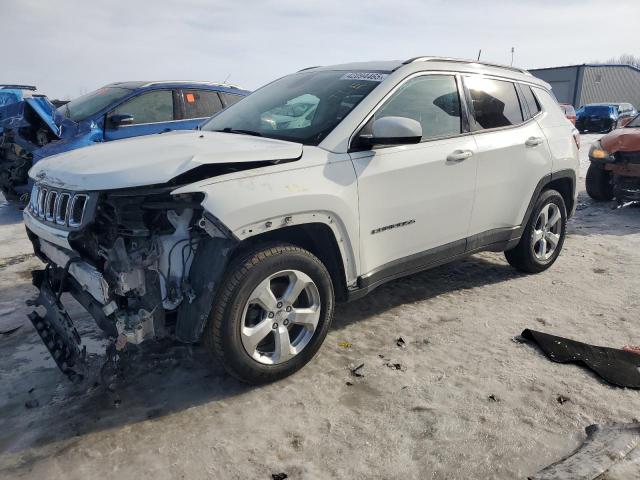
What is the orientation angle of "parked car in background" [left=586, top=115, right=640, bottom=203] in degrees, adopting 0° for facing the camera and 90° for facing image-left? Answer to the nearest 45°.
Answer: approximately 45°

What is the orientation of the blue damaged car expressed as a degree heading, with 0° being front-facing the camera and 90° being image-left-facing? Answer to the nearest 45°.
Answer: approximately 45°

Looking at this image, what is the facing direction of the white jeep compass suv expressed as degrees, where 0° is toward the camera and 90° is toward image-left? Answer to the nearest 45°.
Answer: approximately 45°

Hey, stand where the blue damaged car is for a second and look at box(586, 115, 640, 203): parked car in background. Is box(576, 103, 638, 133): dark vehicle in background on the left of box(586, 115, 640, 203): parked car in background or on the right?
left

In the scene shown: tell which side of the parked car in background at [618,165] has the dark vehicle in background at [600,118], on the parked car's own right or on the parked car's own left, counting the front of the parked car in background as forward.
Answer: on the parked car's own right

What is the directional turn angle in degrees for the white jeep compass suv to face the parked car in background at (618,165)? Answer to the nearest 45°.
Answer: approximately 180°
